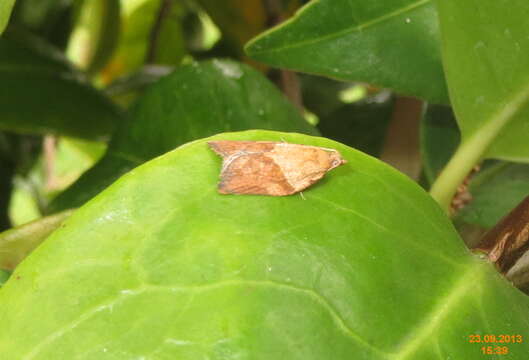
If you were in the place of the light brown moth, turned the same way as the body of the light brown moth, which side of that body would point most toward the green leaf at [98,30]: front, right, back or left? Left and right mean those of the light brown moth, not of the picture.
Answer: left

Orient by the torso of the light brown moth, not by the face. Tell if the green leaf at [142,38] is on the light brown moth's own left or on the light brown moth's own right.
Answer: on the light brown moth's own left

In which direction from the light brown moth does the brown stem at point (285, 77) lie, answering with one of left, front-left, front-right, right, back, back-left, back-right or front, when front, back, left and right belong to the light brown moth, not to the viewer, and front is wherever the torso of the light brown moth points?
left

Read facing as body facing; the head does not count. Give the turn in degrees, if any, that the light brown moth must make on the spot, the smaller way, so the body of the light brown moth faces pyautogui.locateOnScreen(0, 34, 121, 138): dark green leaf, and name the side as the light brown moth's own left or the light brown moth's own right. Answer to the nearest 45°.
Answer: approximately 135° to the light brown moth's own left

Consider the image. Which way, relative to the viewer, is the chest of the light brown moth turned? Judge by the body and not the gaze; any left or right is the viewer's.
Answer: facing to the right of the viewer
